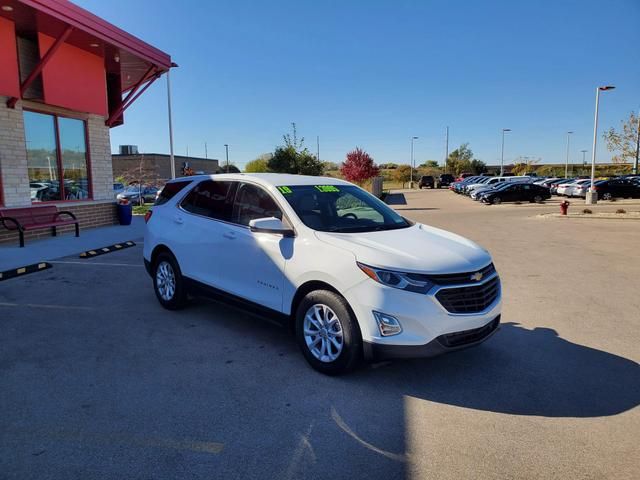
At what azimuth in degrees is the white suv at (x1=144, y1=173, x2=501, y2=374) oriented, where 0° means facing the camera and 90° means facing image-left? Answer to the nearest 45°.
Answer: approximately 315°

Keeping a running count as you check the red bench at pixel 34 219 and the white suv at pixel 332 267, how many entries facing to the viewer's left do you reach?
0

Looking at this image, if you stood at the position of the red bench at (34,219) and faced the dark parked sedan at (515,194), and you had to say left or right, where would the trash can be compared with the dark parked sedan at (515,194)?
left

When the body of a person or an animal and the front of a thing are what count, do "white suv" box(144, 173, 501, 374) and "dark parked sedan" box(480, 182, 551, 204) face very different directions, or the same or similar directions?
very different directions

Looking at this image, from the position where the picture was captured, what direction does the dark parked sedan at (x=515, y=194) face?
facing to the left of the viewer

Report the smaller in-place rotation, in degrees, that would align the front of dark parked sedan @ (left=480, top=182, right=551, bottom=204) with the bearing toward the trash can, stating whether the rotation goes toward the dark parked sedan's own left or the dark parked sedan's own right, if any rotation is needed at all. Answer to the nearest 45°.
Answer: approximately 45° to the dark parked sedan's own left

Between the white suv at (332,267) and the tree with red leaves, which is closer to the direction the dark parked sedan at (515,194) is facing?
the tree with red leaves

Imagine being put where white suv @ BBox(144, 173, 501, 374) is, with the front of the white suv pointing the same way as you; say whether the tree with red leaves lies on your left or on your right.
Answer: on your left

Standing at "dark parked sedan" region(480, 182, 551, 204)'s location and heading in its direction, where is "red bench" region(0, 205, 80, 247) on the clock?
The red bench is roughly at 10 o'clock from the dark parked sedan.

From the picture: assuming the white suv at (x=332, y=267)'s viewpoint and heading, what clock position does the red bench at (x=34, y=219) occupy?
The red bench is roughly at 6 o'clock from the white suv.

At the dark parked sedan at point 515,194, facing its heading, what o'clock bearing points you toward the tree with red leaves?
The tree with red leaves is roughly at 1 o'clock from the dark parked sedan.

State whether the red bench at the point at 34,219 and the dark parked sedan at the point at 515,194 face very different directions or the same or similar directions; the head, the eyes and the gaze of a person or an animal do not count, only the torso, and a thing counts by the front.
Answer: very different directions

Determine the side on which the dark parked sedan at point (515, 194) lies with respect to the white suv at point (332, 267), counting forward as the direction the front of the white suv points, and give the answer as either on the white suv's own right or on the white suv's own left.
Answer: on the white suv's own left

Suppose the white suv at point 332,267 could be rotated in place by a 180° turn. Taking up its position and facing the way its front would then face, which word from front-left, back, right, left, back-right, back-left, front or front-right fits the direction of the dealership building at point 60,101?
front

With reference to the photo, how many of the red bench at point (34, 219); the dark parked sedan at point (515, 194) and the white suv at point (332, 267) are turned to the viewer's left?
1
